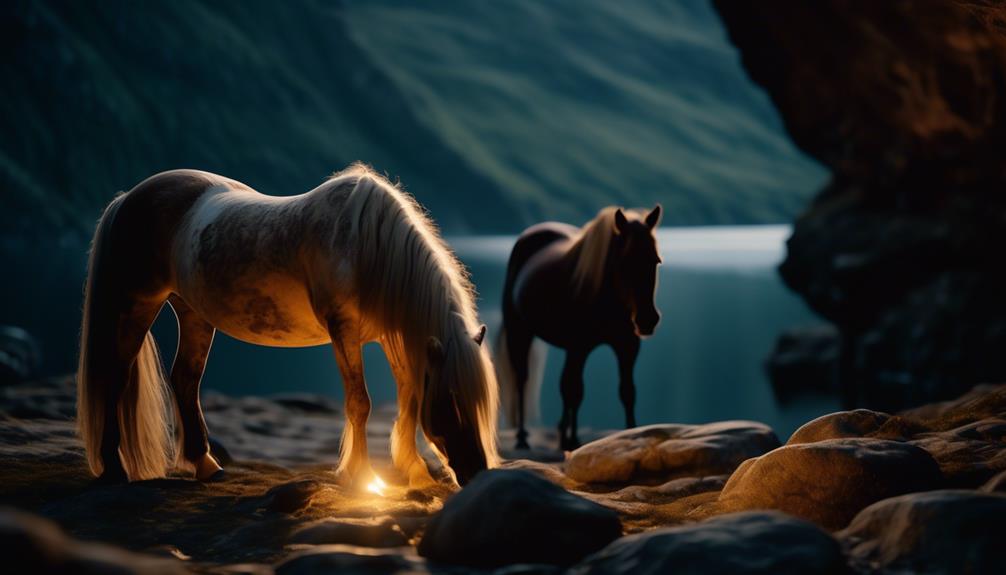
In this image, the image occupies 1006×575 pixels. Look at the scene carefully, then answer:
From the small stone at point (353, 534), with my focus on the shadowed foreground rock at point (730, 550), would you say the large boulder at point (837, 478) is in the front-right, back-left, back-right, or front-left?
front-left

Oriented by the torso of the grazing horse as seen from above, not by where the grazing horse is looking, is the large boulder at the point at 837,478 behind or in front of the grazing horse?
in front

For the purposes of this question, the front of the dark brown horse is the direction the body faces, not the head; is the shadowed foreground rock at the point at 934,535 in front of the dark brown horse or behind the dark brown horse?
in front

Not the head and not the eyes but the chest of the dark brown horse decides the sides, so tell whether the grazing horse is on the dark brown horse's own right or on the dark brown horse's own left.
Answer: on the dark brown horse's own right

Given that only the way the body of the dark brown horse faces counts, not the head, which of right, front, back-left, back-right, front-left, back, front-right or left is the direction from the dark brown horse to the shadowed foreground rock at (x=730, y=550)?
front-right

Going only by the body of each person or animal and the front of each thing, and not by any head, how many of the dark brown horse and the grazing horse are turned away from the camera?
0

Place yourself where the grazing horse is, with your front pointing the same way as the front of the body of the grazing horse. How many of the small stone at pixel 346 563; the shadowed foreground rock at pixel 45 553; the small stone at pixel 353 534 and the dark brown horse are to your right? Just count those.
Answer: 3

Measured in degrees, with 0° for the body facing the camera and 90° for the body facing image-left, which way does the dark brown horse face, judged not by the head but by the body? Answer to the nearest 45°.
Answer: approximately 315°

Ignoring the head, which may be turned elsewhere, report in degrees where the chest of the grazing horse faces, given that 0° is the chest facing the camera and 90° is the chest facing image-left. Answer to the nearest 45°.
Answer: approximately 270°

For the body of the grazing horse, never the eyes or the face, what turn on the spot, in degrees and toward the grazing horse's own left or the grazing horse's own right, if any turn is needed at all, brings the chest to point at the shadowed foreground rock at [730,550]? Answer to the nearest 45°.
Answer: approximately 45° to the grazing horse's own right

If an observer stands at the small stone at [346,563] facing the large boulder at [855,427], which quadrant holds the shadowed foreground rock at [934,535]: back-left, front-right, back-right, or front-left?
front-right

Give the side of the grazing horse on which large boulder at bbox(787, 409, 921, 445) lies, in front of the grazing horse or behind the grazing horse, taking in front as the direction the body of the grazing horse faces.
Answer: in front

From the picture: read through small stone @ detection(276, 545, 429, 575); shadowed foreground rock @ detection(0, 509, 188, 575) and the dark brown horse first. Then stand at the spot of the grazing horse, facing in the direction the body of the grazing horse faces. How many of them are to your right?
2
